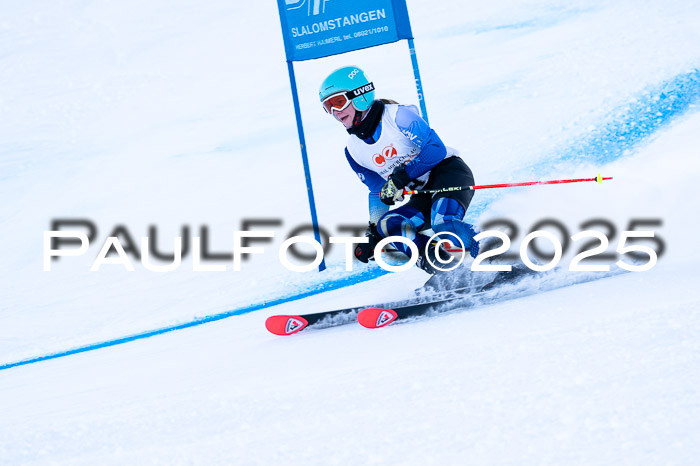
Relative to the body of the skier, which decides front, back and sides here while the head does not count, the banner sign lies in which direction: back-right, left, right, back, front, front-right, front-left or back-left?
back-right

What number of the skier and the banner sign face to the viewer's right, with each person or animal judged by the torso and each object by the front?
0

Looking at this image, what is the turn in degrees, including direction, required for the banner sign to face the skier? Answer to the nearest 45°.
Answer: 0° — it already faces them

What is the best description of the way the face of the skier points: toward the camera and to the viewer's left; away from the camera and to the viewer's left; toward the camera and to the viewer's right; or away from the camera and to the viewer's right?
toward the camera and to the viewer's left

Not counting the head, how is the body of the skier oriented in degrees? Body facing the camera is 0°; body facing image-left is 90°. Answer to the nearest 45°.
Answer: approximately 45°

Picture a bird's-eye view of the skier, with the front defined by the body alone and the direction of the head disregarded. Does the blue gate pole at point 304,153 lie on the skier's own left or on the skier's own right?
on the skier's own right
